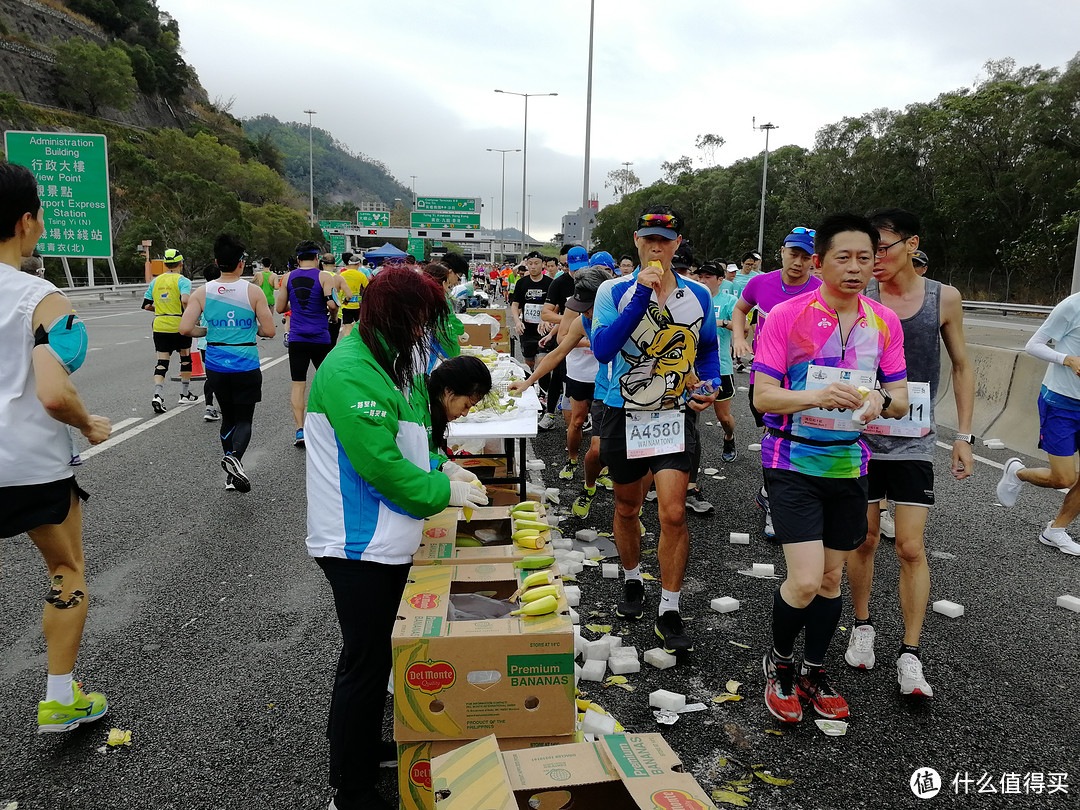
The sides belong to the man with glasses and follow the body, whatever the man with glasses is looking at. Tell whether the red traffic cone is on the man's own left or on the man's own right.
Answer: on the man's own right

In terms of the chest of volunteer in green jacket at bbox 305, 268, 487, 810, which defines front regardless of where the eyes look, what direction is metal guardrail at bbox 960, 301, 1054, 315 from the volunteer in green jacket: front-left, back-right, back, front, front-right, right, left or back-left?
front-left

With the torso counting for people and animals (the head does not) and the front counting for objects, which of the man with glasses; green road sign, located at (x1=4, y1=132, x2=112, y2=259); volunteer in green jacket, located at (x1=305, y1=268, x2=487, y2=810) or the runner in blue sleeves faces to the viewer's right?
the volunteer in green jacket

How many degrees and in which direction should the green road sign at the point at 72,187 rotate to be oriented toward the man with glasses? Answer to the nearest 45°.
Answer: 0° — it already faces them

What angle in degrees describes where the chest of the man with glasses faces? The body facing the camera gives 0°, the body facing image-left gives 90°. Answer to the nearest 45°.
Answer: approximately 0°

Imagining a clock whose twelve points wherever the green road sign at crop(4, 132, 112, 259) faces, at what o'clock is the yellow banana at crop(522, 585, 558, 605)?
The yellow banana is roughly at 12 o'clock from the green road sign.

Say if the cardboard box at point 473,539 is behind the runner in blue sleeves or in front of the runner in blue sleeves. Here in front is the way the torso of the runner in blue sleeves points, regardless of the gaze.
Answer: in front

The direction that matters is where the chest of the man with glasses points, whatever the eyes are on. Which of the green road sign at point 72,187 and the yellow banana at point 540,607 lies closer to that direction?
the yellow banana

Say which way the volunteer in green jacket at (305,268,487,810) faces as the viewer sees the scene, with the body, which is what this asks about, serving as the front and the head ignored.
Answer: to the viewer's right
